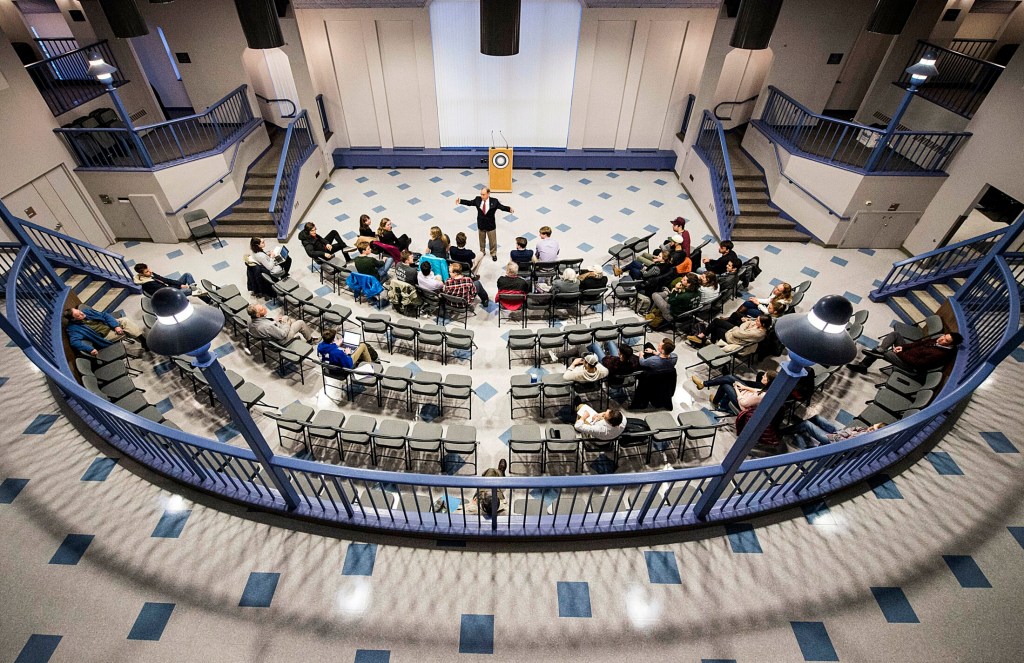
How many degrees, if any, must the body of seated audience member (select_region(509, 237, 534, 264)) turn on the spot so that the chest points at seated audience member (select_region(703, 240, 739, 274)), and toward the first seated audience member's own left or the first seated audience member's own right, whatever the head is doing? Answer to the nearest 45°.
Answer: approximately 90° to the first seated audience member's own right

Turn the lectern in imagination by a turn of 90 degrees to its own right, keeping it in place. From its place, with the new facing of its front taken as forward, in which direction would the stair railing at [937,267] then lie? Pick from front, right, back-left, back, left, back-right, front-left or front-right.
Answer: back

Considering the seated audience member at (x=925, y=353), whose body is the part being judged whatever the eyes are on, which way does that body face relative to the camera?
to the viewer's left

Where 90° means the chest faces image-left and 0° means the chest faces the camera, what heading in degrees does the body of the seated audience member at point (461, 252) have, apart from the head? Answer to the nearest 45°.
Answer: approximately 225°

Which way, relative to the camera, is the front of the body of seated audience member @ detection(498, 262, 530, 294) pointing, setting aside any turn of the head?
away from the camera

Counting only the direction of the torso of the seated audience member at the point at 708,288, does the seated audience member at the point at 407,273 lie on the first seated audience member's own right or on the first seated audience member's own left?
on the first seated audience member's own left

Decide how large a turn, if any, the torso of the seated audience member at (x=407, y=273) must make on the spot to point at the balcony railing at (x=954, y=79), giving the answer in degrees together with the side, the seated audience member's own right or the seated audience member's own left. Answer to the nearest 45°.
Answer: approximately 90° to the seated audience member's own right

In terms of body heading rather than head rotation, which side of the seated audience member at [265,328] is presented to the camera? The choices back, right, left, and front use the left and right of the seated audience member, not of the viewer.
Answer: right

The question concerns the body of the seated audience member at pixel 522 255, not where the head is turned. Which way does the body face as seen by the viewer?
away from the camera

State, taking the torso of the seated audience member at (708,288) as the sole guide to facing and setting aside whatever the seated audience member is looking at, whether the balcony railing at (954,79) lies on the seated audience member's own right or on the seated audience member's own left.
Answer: on the seated audience member's own right

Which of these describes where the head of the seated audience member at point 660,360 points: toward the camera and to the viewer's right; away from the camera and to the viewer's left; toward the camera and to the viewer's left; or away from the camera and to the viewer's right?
away from the camera and to the viewer's left

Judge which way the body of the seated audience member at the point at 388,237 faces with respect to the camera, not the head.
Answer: to the viewer's right

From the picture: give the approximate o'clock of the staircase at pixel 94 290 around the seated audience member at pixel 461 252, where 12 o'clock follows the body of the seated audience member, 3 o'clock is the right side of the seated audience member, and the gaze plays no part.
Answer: The staircase is roughly at 8 o'clock from the seated audience member.

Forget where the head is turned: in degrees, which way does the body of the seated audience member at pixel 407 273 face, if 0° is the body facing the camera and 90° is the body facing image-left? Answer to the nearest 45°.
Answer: approximately 225°

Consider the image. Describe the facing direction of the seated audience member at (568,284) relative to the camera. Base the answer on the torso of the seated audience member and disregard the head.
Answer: away from the camera

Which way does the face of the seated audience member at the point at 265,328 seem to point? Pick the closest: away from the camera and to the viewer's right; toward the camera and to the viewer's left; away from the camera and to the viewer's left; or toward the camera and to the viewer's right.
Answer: away from the camera and to the viewer's right
